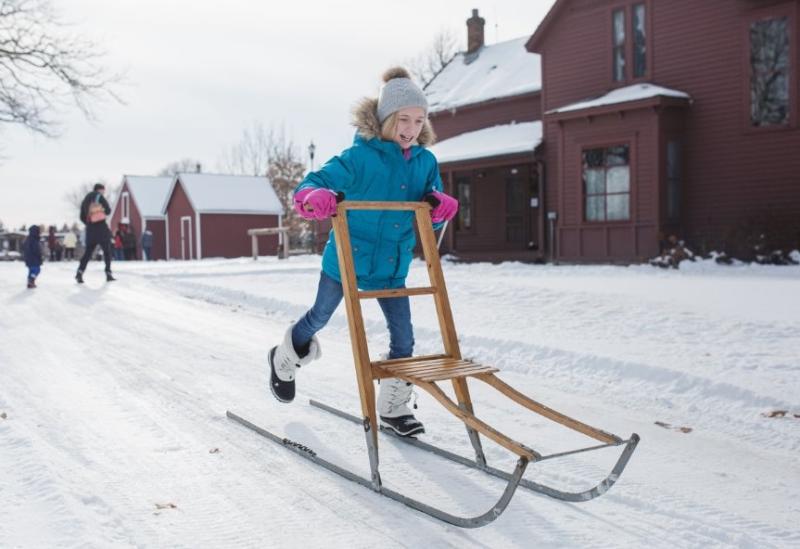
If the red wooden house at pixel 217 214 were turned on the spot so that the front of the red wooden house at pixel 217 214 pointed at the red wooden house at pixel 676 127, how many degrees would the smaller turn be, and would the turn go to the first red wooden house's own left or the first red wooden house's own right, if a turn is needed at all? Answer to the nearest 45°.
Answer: approximately 45° to the first red wooden house's own left

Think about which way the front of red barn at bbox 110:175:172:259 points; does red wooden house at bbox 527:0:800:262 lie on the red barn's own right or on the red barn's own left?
on the red barn's own left

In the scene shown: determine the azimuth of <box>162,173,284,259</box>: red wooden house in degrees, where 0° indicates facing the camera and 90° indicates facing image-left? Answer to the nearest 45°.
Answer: approximately 45°

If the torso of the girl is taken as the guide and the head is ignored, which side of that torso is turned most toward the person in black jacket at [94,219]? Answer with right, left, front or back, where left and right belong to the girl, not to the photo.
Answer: back

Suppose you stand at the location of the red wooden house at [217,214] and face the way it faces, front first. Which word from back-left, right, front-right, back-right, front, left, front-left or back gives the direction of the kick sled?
front-left

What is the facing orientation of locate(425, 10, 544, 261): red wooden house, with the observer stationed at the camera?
facing the viewer and to the left of the viewer

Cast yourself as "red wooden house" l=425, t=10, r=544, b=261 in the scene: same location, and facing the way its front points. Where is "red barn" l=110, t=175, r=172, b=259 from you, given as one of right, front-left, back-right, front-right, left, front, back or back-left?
right

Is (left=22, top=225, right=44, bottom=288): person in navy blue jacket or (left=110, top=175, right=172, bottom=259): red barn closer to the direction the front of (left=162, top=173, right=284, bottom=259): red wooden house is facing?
the person in navy blue jacket

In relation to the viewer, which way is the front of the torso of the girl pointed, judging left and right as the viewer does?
facing the viewer and to the right of the viewer

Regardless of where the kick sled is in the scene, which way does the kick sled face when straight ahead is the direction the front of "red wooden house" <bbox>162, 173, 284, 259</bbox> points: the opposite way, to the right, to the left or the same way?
to the left
